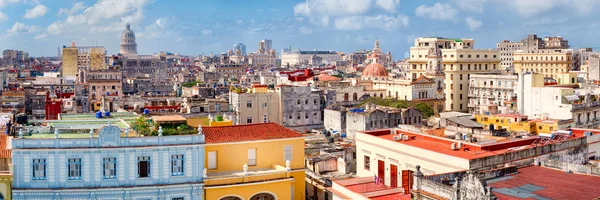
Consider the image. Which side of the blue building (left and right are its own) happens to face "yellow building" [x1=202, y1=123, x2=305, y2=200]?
left

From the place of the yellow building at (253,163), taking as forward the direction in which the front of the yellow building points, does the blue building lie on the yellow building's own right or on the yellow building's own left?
on the yellow building's own right

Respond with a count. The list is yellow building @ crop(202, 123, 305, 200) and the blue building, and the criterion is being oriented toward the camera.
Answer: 2

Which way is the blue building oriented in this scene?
toward the camera

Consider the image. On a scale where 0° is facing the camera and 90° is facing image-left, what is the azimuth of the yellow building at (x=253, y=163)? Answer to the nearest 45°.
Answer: approximately 0°

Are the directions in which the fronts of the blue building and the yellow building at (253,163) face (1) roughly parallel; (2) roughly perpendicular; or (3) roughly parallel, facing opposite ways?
roughly parallel
